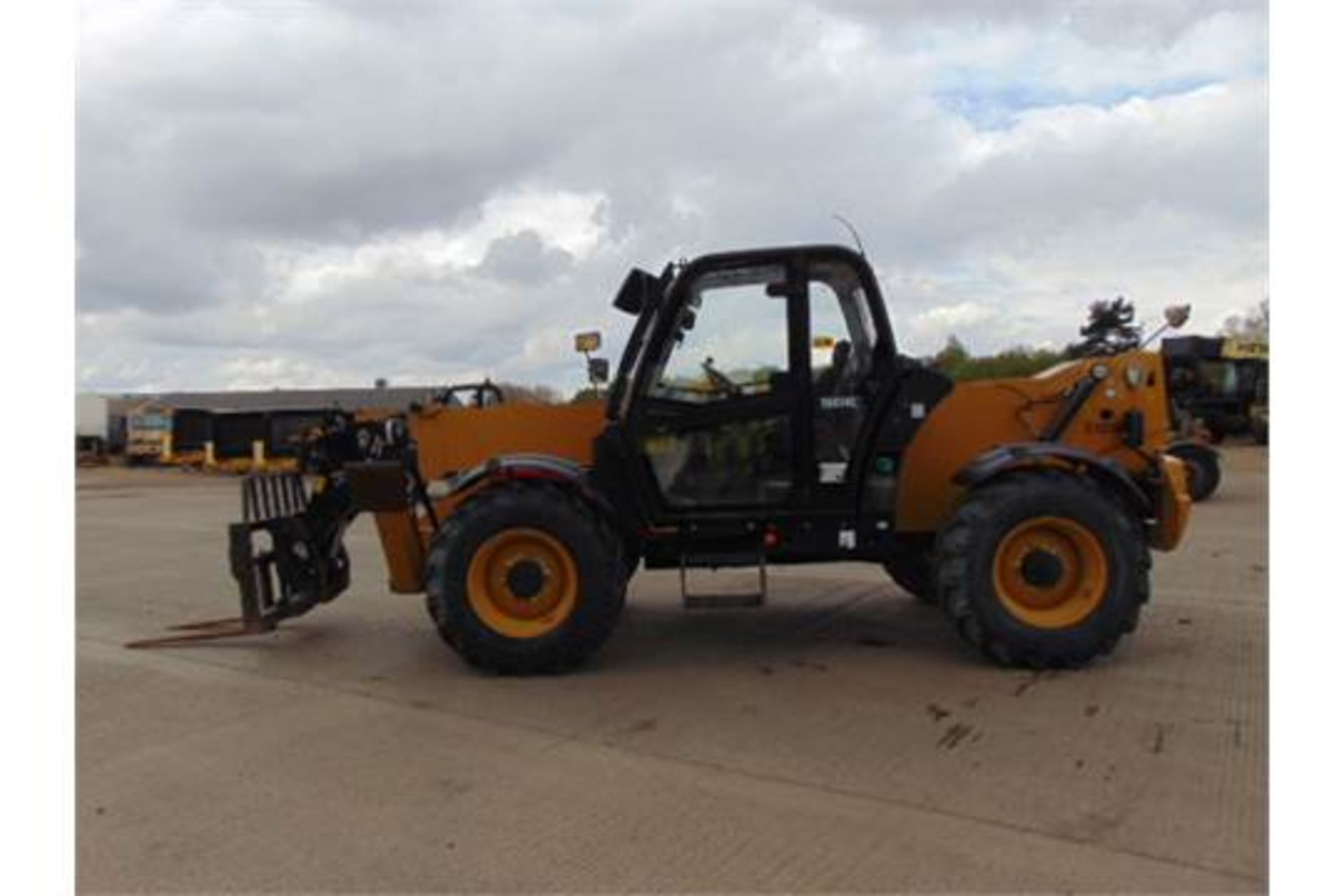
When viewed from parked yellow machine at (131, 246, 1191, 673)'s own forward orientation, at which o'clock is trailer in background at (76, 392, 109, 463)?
The trailer in background is roughly at 2 o'clock from the parked yellow machine.

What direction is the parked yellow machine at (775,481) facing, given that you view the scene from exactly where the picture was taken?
facing to the left of the viewer

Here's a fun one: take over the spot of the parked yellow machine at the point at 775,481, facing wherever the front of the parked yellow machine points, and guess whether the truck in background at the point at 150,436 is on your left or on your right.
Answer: on your right
